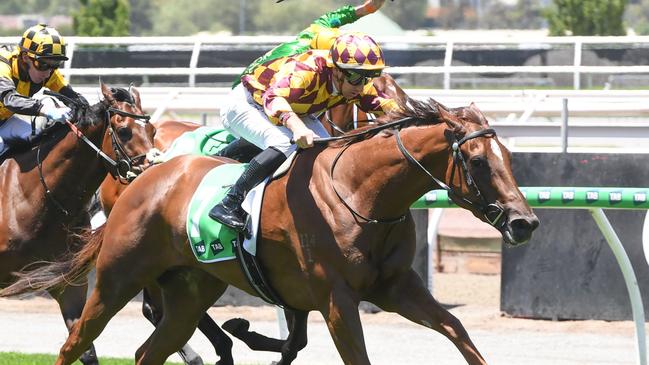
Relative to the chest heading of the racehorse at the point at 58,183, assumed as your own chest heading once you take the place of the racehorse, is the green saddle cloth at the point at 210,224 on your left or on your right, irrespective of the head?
on your right

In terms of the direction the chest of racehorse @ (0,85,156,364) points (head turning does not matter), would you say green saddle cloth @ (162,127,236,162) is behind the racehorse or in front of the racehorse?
in front

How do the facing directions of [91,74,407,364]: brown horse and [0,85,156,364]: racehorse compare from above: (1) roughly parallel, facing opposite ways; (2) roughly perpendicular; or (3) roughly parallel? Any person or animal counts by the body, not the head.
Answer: roughly parallel

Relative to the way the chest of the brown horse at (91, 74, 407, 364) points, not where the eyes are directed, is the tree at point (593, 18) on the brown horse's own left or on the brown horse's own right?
on the brown horse's own left

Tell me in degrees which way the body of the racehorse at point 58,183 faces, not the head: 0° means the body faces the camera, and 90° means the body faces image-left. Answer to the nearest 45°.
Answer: approximately 270°

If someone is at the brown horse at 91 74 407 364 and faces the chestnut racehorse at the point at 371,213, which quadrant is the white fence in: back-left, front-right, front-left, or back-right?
back-left

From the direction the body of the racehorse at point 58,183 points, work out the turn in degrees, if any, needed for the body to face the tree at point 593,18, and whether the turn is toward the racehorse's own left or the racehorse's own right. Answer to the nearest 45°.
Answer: approximately 45° to the racehorse's own left

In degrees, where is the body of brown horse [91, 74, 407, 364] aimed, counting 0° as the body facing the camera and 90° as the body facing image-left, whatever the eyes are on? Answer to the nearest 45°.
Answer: approximately 270°
